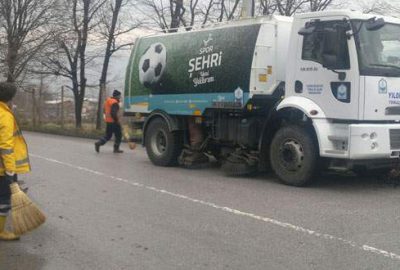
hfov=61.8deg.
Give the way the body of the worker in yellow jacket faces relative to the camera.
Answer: to the viewer's right

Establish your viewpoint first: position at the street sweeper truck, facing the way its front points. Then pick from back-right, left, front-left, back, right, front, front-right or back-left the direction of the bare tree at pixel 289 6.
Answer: back-left

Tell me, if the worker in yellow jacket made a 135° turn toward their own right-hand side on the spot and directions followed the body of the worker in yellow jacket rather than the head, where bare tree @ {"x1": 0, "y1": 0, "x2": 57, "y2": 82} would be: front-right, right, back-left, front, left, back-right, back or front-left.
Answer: back-right

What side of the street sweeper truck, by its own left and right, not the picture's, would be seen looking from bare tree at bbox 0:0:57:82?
back

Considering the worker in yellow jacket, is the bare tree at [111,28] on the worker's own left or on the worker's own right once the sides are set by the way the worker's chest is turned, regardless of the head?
on the worker's own left

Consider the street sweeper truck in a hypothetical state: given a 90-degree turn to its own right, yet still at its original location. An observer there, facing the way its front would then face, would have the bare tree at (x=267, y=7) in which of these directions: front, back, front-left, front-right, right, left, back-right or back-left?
back-right
